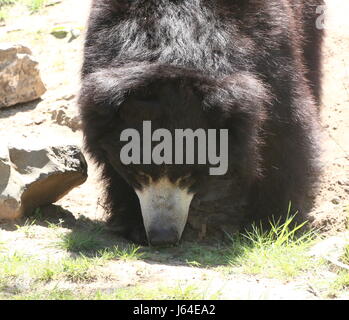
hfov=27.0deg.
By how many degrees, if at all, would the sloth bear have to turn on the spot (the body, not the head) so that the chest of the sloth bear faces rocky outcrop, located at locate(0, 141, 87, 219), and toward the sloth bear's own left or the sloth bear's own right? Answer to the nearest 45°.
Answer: approximately 90° to the sloth bear's own right

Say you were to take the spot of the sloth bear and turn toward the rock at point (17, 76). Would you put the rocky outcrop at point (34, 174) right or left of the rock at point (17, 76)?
left

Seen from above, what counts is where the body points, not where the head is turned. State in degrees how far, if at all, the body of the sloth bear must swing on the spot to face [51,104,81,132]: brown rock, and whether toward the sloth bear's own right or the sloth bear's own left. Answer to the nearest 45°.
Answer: approximately 135° to the sloth bear's own right

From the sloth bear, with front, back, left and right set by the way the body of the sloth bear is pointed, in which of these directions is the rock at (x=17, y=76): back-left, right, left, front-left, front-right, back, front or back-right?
back-right

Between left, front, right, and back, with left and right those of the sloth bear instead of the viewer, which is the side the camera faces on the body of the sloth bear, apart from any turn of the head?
front
